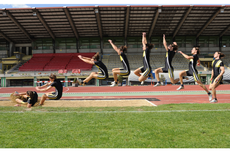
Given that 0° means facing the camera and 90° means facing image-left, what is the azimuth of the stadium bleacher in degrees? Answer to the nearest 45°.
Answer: approximately 0°
